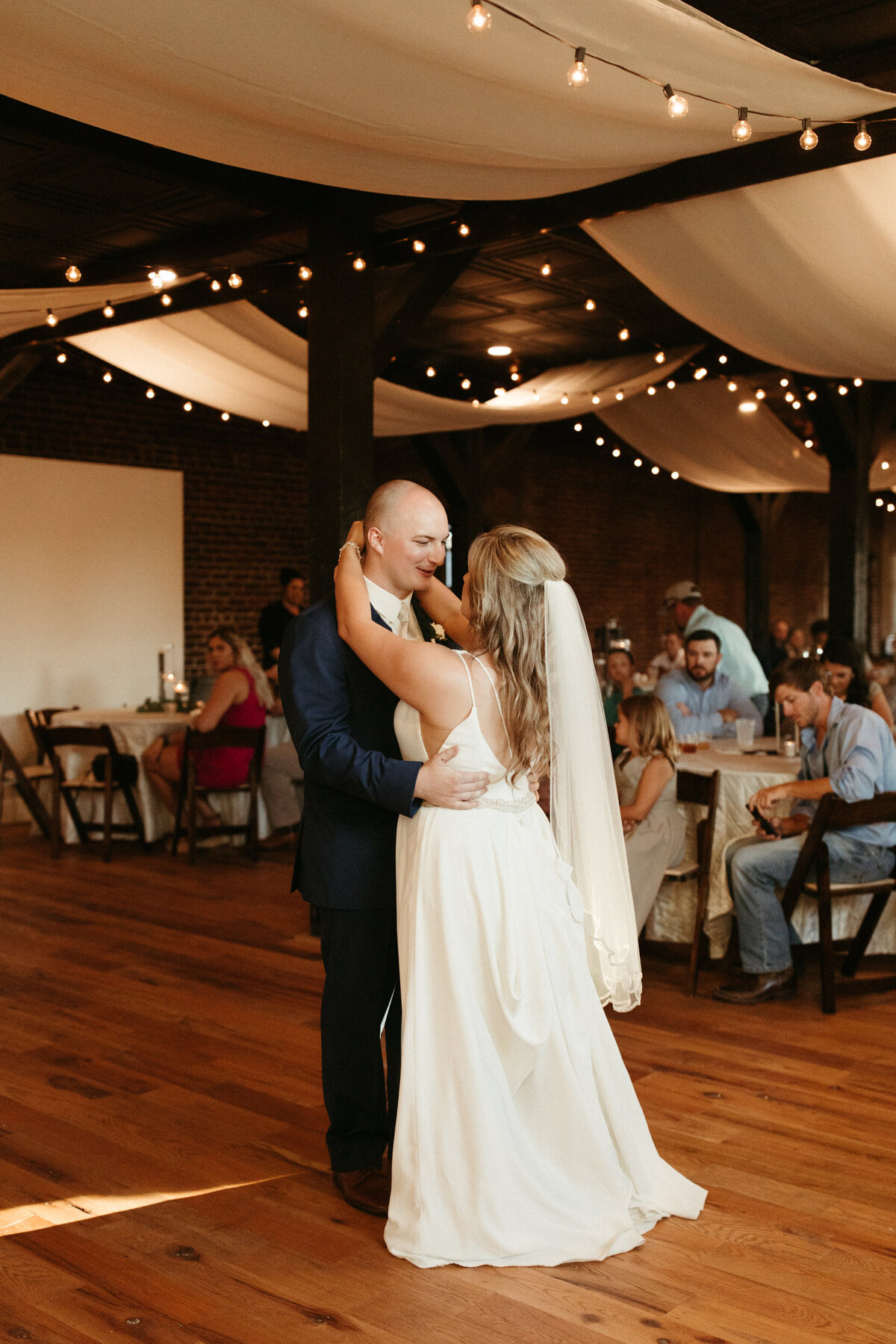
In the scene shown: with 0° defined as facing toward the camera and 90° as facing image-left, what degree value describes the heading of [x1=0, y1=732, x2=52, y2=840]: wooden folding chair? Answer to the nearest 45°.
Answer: approximately 270°

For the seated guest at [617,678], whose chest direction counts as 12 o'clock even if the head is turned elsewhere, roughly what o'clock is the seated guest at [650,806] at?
the seated guest at [650,806] is roughly at 12 o'clock from the seated guest at [617,678].

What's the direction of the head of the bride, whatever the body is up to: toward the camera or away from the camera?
away from the camera

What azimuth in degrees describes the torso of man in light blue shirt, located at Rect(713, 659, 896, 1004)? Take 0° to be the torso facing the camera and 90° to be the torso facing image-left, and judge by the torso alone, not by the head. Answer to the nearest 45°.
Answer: approximately 90°

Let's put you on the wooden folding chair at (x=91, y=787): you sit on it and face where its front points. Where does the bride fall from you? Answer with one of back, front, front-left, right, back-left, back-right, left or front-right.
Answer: back-right

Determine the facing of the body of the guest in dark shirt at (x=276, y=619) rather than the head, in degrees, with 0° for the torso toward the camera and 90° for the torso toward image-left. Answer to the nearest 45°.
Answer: approximately 315°

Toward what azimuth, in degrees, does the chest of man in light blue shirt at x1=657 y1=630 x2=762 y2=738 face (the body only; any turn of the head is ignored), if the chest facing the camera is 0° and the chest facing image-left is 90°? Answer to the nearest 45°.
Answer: approximately 0°
